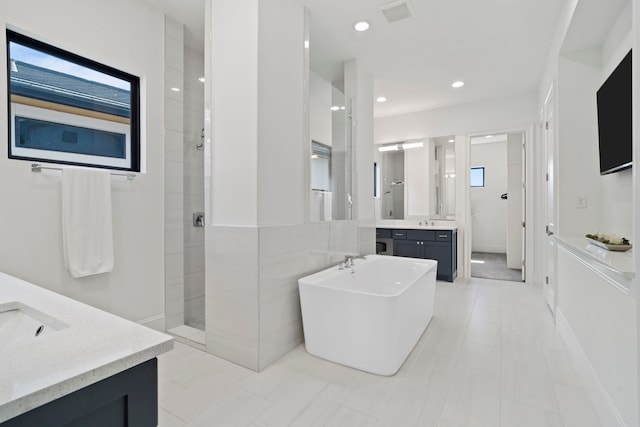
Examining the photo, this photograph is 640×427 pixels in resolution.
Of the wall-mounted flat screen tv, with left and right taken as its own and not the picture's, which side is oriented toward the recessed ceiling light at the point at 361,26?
front

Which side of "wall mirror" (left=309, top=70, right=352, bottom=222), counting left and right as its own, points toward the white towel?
right

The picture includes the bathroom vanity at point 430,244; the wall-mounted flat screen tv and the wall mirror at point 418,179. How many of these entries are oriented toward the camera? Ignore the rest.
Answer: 2

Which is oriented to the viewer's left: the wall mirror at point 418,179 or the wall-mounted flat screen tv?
the wall-mounted flat screen tv

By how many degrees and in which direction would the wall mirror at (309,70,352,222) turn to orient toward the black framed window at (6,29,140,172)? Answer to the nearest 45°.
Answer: approximately 90° to its right

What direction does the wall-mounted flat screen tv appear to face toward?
to the viewer's left

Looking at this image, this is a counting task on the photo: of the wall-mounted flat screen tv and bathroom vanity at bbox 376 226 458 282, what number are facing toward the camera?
1

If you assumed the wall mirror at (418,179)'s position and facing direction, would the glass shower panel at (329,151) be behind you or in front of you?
in front

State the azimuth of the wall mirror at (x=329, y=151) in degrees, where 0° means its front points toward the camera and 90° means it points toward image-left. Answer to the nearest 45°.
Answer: approximately 315°

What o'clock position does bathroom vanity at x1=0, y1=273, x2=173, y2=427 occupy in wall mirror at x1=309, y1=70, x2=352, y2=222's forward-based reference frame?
The bathroom vanity is roughly at 2 o'clock from the wall mirror.
